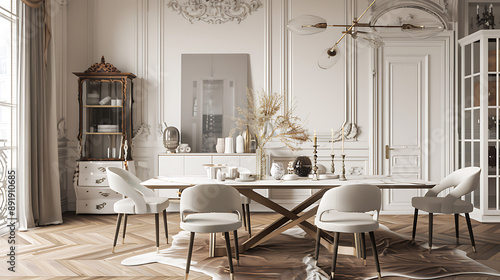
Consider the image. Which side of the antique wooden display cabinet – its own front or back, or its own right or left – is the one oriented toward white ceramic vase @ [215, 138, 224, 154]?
left

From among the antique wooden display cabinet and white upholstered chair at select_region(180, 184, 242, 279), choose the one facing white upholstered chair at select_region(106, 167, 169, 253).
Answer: the antique wooden display cabinet

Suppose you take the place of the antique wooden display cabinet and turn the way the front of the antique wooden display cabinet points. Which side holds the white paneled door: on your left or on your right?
on your left

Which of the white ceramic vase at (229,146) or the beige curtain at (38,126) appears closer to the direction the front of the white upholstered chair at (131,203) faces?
the white ceramic vase

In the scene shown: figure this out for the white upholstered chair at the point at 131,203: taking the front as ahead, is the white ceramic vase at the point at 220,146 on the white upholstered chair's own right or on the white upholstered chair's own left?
on the white upholstered chair's own left

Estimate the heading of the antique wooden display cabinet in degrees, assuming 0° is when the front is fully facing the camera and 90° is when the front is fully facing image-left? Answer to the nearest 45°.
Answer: approximately 0°

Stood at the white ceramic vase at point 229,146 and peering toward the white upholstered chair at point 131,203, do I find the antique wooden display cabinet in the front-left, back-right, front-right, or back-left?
front-right

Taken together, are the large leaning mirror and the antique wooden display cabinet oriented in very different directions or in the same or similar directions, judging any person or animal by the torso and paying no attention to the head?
same or similar directions

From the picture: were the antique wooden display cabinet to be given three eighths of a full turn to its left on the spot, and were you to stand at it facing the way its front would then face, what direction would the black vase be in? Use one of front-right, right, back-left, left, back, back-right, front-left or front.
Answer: right

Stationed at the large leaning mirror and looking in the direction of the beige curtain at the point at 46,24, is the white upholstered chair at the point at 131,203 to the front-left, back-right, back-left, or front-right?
front-left

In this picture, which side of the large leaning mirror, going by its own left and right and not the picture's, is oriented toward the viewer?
front

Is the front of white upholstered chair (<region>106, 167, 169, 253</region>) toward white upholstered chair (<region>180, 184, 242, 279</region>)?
no

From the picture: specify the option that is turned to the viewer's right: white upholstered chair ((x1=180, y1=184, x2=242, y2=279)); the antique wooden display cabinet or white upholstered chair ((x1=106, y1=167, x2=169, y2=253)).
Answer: white upholstered chair ((x1=106, y1=167, x2=169, y2=253))

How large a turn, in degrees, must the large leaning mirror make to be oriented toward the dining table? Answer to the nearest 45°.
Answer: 0° — it already faces it
